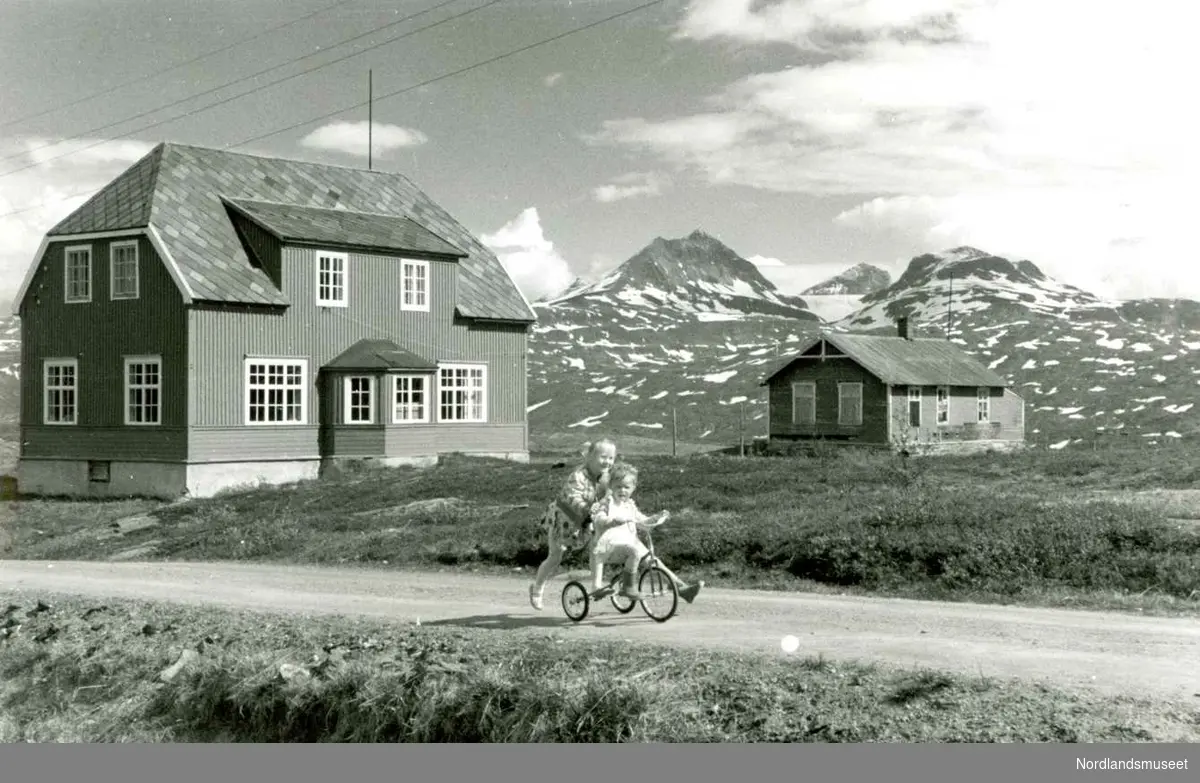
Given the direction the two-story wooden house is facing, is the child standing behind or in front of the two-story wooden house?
in front

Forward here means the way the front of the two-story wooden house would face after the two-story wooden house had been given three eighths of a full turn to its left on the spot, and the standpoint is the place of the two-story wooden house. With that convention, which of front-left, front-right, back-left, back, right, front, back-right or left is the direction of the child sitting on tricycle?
back

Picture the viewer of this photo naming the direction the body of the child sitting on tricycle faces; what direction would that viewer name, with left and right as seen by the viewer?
facing the viewer and to the right of the viewer
